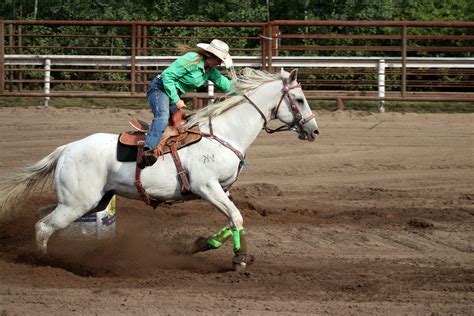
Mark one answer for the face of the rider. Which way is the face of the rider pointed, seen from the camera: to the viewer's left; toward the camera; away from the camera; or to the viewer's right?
to the viewer's right

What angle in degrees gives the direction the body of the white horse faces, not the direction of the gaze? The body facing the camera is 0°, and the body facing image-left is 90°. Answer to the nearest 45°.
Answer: approximately 270°

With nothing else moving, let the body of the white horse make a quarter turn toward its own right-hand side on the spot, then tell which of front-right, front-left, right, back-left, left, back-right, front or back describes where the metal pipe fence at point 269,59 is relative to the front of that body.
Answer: back
